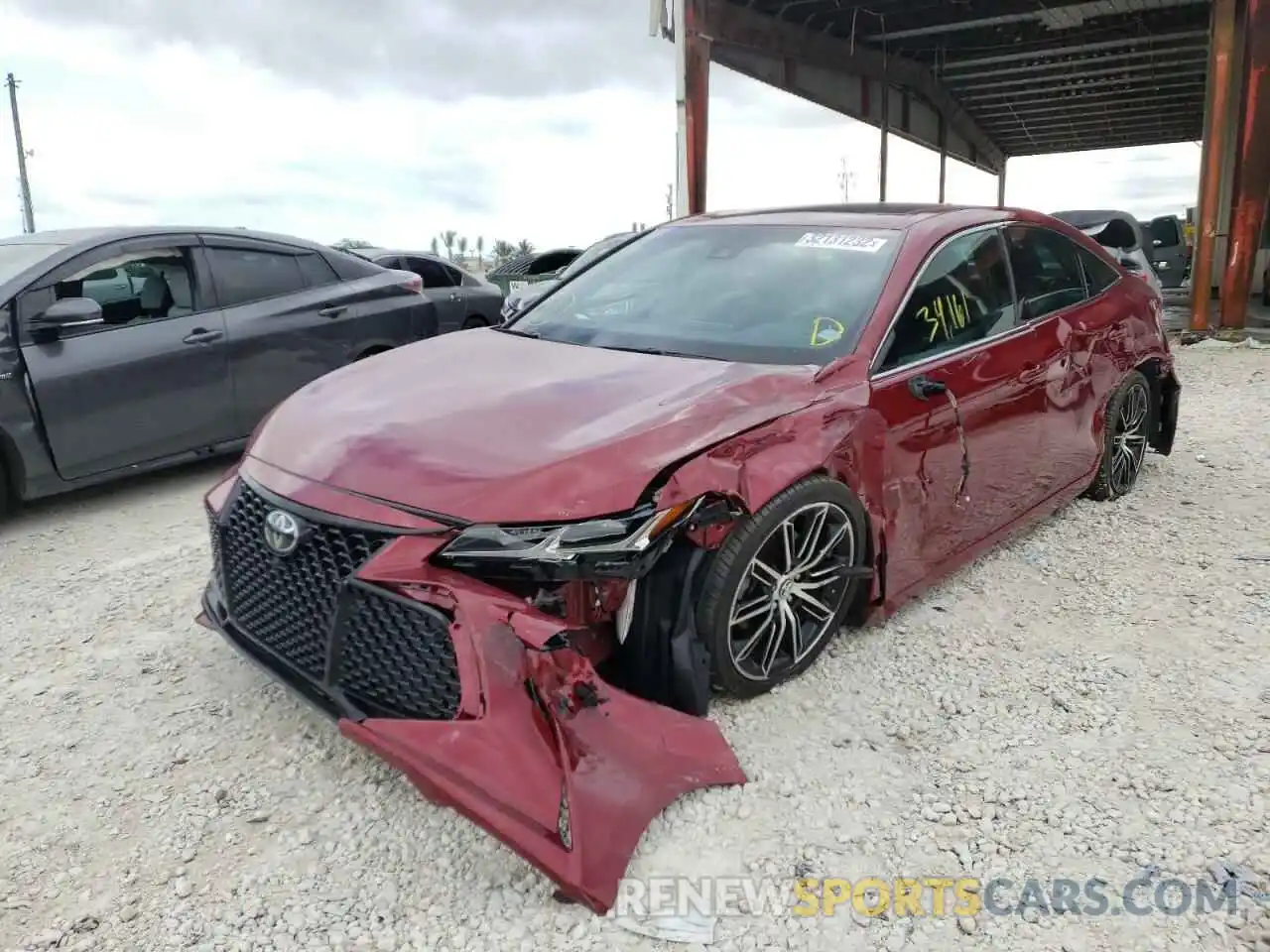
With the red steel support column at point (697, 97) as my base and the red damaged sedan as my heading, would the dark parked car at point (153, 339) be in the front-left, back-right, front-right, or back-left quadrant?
front-right

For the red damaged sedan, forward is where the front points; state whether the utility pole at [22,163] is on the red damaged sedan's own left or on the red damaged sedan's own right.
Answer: on the red damaged sedan's own right

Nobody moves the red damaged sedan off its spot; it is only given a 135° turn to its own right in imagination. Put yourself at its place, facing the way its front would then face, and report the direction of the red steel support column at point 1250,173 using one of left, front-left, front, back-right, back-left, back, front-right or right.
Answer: front-right

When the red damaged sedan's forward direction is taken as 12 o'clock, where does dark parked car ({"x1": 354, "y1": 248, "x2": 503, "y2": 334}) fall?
The dark parked car is roughly at 4 o'clock from the red damaged sedan.

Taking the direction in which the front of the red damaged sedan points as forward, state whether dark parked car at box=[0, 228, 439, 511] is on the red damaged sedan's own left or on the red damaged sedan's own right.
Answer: on the red damaged sedan's own right

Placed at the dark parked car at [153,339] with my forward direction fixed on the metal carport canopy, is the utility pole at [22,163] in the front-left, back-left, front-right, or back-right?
front-left

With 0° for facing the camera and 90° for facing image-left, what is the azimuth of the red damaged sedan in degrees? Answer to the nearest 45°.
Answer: approximately 45°

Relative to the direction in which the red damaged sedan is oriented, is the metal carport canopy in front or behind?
behind

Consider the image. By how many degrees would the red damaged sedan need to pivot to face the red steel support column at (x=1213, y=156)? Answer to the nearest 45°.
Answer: approximately 180°

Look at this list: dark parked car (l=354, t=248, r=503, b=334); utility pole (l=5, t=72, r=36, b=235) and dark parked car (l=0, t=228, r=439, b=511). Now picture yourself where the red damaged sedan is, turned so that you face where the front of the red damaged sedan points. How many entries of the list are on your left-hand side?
0

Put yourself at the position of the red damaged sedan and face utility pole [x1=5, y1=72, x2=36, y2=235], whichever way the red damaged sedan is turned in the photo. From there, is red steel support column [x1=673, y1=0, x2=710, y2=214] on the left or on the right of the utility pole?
right

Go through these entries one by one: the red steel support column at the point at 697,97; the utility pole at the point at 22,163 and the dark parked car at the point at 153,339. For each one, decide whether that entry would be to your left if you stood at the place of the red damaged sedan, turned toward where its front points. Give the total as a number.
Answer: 0

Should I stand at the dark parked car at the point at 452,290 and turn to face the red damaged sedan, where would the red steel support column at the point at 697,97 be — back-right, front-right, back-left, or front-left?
back-left

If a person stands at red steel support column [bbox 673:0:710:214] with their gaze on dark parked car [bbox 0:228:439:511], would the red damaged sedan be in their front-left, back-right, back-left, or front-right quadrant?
front-left

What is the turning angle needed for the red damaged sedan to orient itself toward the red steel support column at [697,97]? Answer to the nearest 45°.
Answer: approximately 135° to its right
